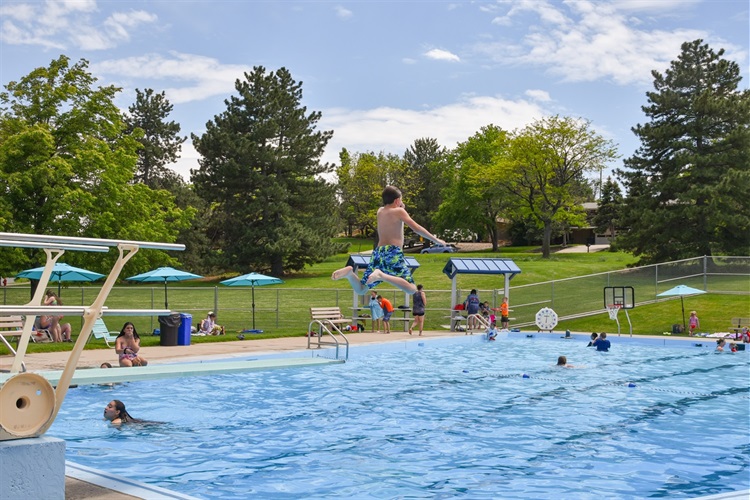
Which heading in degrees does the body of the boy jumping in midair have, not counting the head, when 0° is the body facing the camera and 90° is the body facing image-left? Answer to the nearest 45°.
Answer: approximately 225°

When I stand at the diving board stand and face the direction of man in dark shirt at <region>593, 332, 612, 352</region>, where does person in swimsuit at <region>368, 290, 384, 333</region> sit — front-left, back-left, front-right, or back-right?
front-left

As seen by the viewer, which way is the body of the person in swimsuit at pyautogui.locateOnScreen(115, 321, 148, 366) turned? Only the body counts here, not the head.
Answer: toward the camera

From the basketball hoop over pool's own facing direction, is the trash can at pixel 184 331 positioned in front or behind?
in front

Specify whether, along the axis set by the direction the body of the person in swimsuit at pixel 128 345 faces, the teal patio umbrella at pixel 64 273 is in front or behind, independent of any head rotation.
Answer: behind

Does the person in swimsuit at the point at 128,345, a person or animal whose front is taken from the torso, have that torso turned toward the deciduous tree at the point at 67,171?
no

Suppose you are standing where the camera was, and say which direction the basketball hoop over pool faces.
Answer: facing the viewer and to the left of the viewer

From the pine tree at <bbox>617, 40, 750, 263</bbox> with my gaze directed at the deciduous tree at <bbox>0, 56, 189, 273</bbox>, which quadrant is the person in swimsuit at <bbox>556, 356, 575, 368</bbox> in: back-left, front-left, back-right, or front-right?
front-left

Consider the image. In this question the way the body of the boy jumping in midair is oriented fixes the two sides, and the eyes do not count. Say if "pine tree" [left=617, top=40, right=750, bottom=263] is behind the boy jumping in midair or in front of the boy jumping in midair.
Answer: in front

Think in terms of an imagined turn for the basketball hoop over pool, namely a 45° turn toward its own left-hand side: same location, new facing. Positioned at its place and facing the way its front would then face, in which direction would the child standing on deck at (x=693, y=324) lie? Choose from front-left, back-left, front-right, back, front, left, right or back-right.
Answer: front-left

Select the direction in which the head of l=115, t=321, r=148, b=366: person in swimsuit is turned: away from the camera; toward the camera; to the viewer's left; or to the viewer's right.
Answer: toward the camera

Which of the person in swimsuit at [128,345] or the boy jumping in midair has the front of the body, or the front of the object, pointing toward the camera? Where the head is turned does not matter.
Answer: the person in swimsuit
